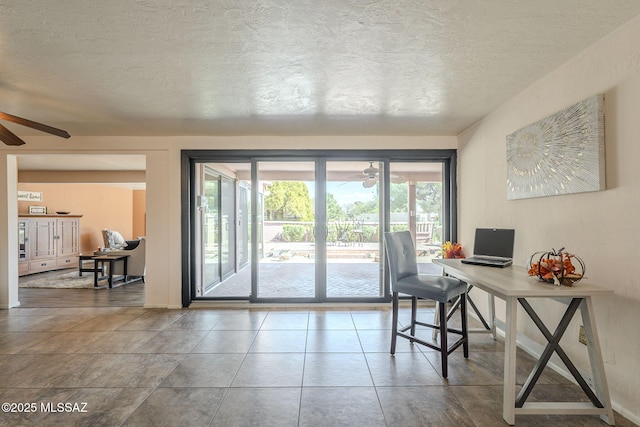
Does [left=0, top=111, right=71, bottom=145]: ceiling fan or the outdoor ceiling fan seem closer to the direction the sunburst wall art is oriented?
the ceiling fan

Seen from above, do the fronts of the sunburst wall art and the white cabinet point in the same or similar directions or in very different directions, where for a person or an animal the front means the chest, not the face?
very different directions

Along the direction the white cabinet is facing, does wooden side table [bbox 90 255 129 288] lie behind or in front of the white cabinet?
in front

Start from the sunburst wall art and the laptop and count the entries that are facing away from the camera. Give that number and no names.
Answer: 0

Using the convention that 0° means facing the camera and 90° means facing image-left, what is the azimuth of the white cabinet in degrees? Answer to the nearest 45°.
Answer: approximately 315°

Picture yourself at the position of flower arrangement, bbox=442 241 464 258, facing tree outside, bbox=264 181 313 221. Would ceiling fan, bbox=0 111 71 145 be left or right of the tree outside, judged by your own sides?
left

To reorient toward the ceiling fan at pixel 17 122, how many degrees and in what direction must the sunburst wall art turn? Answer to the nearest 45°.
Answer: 0° — it already faces it

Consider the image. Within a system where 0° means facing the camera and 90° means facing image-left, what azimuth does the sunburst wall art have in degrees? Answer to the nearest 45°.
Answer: approximately 45°

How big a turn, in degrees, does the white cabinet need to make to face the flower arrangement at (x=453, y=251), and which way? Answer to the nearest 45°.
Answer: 0° — it already faces it

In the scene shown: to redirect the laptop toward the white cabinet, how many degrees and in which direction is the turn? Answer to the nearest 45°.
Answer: approximately 45° to its right
